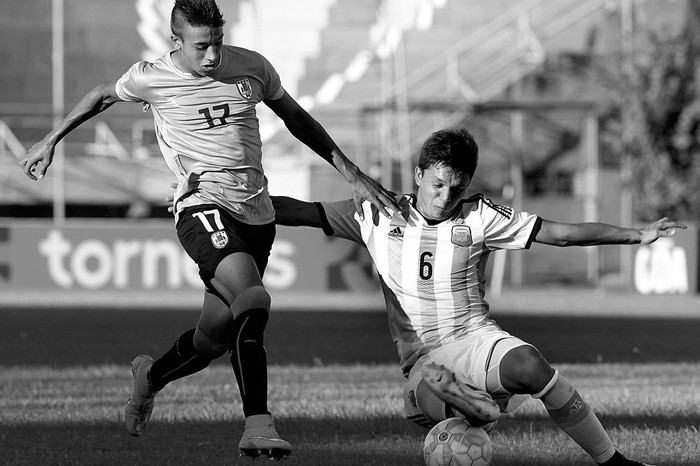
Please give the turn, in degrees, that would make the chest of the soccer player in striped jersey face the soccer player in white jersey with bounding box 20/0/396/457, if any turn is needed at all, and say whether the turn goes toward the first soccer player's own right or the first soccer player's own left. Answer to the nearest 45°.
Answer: approximately 90° to the first soccer player's own right

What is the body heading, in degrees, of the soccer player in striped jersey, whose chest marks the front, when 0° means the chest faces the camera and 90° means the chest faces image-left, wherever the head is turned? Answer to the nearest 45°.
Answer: approximately 0°

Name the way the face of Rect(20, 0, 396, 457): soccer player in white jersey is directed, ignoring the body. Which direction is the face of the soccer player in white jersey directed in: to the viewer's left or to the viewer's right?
to the viewer's right
